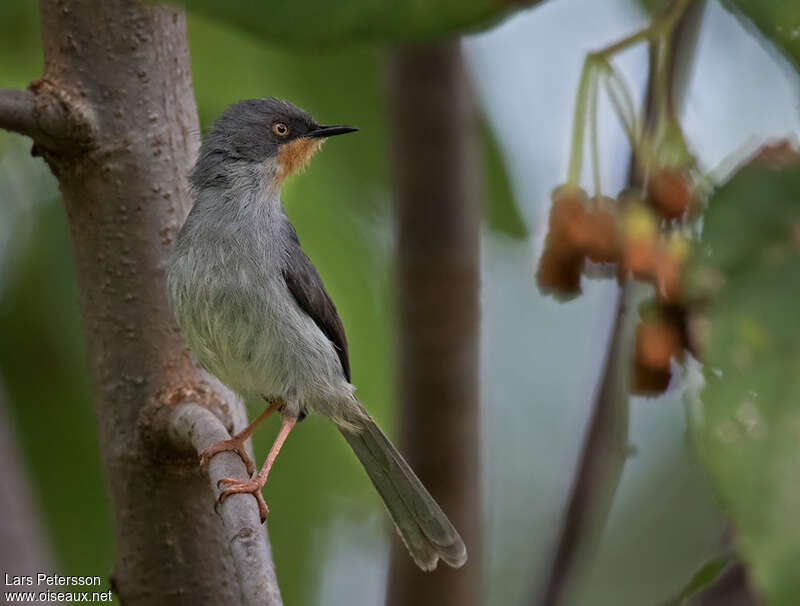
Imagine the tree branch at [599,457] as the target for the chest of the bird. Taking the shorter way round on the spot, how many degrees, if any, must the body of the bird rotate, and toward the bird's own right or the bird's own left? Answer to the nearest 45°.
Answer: approximately 90° to the bird's own left

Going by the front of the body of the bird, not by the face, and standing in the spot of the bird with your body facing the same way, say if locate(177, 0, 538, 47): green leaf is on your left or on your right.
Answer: on your left

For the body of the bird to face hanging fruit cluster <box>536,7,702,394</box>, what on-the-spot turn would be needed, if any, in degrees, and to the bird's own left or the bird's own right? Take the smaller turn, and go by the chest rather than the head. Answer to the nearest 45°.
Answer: approximately 135° to the bird's own left

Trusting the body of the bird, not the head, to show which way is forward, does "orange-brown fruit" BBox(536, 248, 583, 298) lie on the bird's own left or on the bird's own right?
on the bird's own left
